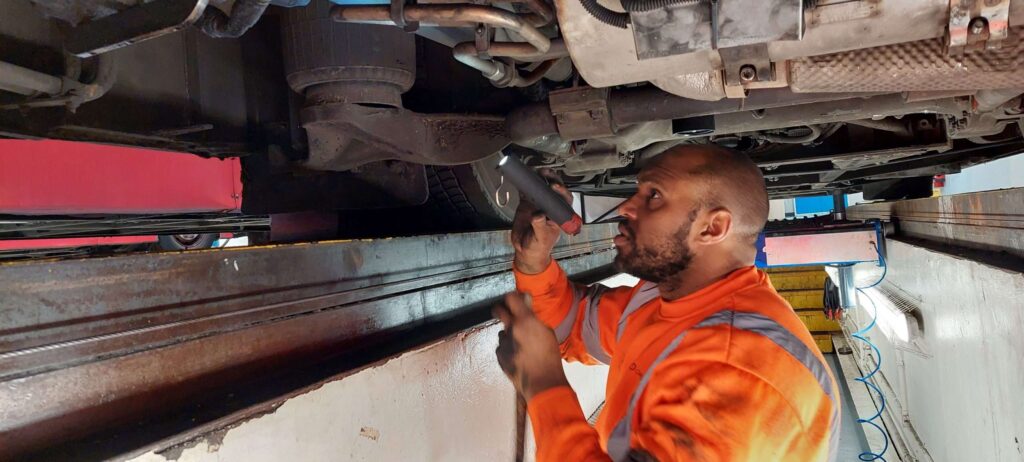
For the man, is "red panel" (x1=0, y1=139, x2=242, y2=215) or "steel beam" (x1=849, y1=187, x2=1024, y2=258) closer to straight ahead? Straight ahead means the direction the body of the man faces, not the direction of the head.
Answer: the red panel

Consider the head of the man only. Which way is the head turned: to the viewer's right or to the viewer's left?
to the viewer's left

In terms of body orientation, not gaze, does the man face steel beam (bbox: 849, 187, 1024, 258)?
no

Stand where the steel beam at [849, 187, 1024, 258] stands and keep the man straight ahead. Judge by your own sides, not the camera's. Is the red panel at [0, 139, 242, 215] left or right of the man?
right

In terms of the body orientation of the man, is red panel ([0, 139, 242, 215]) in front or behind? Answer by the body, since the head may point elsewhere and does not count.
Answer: in front

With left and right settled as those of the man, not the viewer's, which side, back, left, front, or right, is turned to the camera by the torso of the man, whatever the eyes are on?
left
